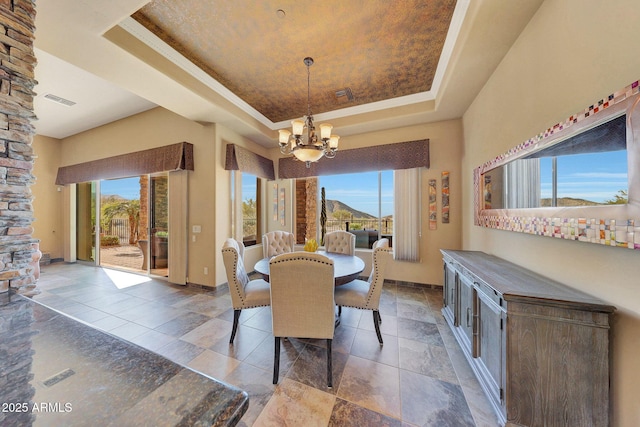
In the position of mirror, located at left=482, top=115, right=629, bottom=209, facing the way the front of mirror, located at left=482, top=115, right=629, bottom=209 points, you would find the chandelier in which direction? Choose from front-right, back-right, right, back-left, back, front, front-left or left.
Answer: front-right

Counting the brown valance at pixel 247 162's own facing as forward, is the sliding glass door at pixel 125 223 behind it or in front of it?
behind

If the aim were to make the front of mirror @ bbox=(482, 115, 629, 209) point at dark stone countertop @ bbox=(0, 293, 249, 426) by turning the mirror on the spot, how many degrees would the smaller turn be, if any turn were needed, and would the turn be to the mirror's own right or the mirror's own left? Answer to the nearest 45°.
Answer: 0° — it already faces it

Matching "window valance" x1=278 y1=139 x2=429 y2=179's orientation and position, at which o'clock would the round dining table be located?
The round dining table is roughly at 11 o'clock from the window valance.

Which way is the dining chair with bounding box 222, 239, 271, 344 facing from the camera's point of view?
to the viewer's right

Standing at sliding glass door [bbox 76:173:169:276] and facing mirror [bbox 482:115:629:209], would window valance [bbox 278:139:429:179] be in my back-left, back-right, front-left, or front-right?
front-left

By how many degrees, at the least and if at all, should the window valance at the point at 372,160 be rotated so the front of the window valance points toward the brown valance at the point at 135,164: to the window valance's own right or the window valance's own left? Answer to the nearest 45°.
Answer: approximately 45° to the window valance's own right

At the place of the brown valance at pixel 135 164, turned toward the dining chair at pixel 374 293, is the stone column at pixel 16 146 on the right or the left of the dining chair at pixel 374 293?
right

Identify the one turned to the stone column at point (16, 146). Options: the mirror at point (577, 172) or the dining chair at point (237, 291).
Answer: the mirror

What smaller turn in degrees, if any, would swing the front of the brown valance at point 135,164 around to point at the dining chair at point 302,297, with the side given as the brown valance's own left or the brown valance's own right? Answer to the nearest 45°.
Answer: approximately 45° to the brown valance's own left

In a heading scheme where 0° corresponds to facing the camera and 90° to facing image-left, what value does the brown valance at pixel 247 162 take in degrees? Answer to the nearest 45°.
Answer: approximately 315°

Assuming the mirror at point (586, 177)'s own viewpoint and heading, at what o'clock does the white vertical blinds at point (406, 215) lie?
The white vertical blinds is roughly at 3 o'clock from the mirror.

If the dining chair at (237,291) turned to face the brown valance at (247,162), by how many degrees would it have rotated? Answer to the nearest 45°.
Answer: approximately 90° to its left

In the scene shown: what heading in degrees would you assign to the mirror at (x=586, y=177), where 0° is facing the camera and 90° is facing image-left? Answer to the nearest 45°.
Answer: approximately 45°

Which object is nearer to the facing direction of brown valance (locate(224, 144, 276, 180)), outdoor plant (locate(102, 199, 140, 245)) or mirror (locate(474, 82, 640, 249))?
the mirror

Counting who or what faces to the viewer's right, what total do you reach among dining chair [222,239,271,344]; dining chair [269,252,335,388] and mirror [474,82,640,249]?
1

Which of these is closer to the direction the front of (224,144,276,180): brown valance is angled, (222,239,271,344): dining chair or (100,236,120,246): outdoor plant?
the dining chair

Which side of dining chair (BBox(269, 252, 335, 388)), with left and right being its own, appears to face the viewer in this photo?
back
